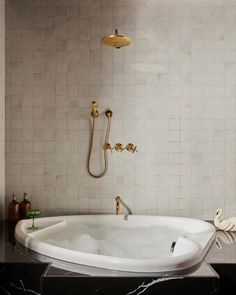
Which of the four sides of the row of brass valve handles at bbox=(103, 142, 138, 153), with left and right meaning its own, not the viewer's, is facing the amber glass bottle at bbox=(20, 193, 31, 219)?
right

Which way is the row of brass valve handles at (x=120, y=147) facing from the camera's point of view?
toward the camera

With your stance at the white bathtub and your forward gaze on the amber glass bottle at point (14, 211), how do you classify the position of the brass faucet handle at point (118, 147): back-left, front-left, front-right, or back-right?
front-right
